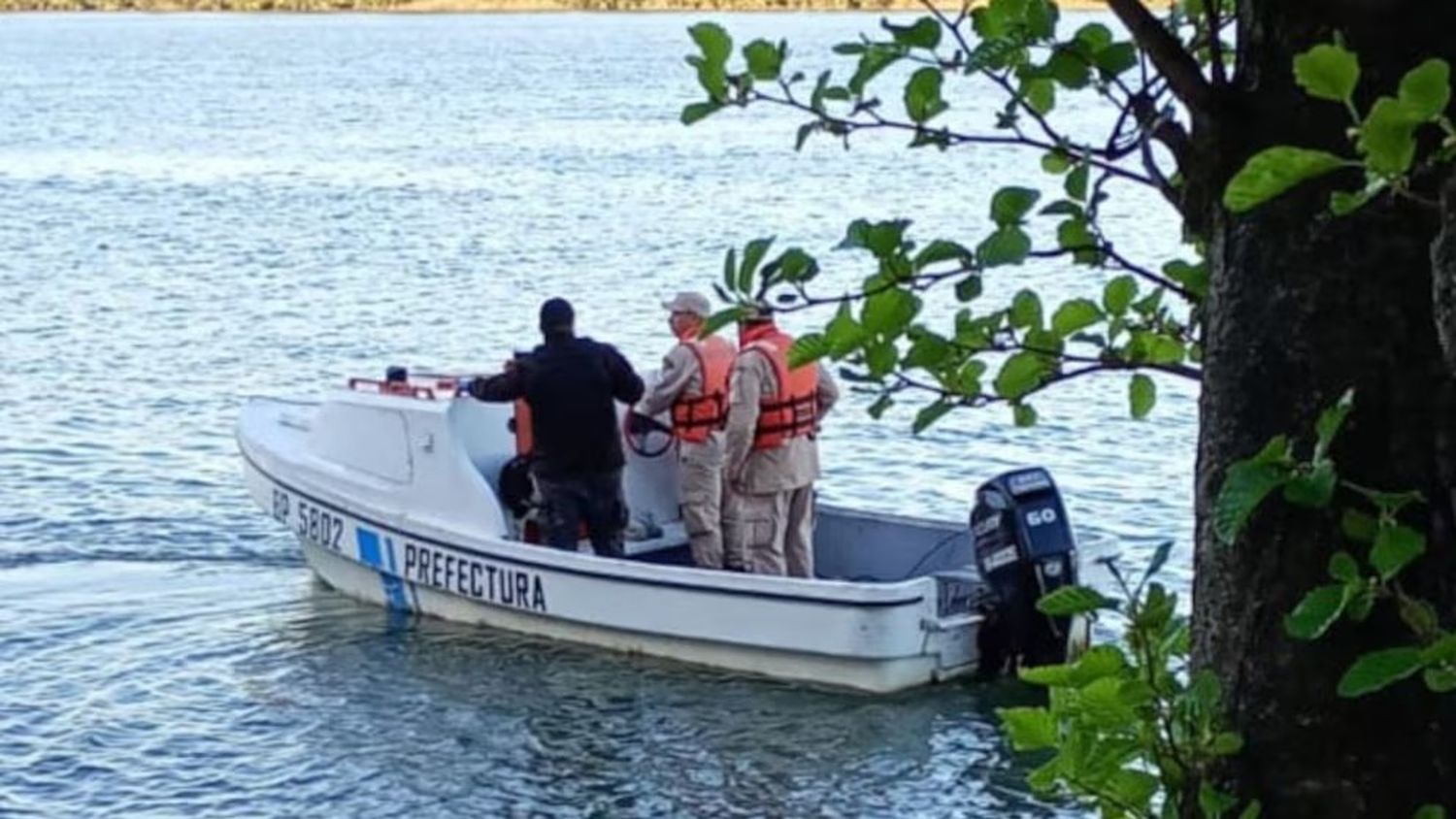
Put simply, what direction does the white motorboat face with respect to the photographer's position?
facing away from the viewer and to the left of the viewer

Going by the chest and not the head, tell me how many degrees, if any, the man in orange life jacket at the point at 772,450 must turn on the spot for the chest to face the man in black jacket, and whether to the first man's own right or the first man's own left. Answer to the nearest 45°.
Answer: approximately 45° to the first man's own left

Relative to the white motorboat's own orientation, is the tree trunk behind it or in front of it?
behind

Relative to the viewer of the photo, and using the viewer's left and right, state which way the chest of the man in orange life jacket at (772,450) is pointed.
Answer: facing away from the viewer and to the left of the viewer

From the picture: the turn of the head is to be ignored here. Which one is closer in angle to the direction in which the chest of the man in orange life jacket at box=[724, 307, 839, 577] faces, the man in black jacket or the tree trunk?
the man in black jacket
